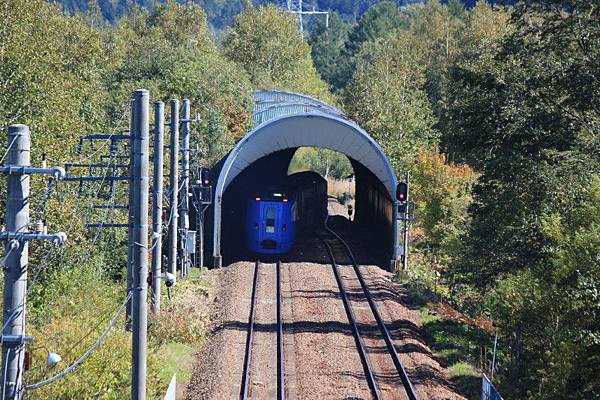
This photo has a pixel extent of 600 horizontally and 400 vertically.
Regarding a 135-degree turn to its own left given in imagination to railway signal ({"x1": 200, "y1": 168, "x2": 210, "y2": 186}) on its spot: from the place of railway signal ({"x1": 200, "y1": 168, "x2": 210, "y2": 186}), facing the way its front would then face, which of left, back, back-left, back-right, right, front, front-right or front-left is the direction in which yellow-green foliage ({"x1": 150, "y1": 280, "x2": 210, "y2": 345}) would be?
back-right

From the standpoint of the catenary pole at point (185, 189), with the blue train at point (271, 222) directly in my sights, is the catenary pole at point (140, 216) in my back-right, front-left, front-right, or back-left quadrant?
back-right

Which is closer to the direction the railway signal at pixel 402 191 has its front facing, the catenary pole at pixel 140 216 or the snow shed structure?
the catenary pole

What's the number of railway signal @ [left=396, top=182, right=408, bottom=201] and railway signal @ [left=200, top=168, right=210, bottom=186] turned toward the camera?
2

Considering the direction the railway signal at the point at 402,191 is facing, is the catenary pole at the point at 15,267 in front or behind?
in front

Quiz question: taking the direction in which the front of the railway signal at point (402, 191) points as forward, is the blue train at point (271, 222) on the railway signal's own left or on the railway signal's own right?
on the railway signal's own right

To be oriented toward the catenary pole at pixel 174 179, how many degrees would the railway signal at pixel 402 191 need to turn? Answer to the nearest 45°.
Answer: approximately 45° to its right

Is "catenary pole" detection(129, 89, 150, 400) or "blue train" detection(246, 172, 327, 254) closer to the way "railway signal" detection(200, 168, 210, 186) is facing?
the catenary pole

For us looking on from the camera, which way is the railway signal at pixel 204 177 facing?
facing the viewer

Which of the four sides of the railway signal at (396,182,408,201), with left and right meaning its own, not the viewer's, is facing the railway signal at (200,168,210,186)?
right

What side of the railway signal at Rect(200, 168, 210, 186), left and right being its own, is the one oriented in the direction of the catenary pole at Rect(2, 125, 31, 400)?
front

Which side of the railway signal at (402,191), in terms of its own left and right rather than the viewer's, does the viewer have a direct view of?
front

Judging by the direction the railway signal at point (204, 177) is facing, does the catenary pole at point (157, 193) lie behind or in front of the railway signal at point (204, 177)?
in front

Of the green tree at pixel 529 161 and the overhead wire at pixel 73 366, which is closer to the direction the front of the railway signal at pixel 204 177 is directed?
the overhead wire
